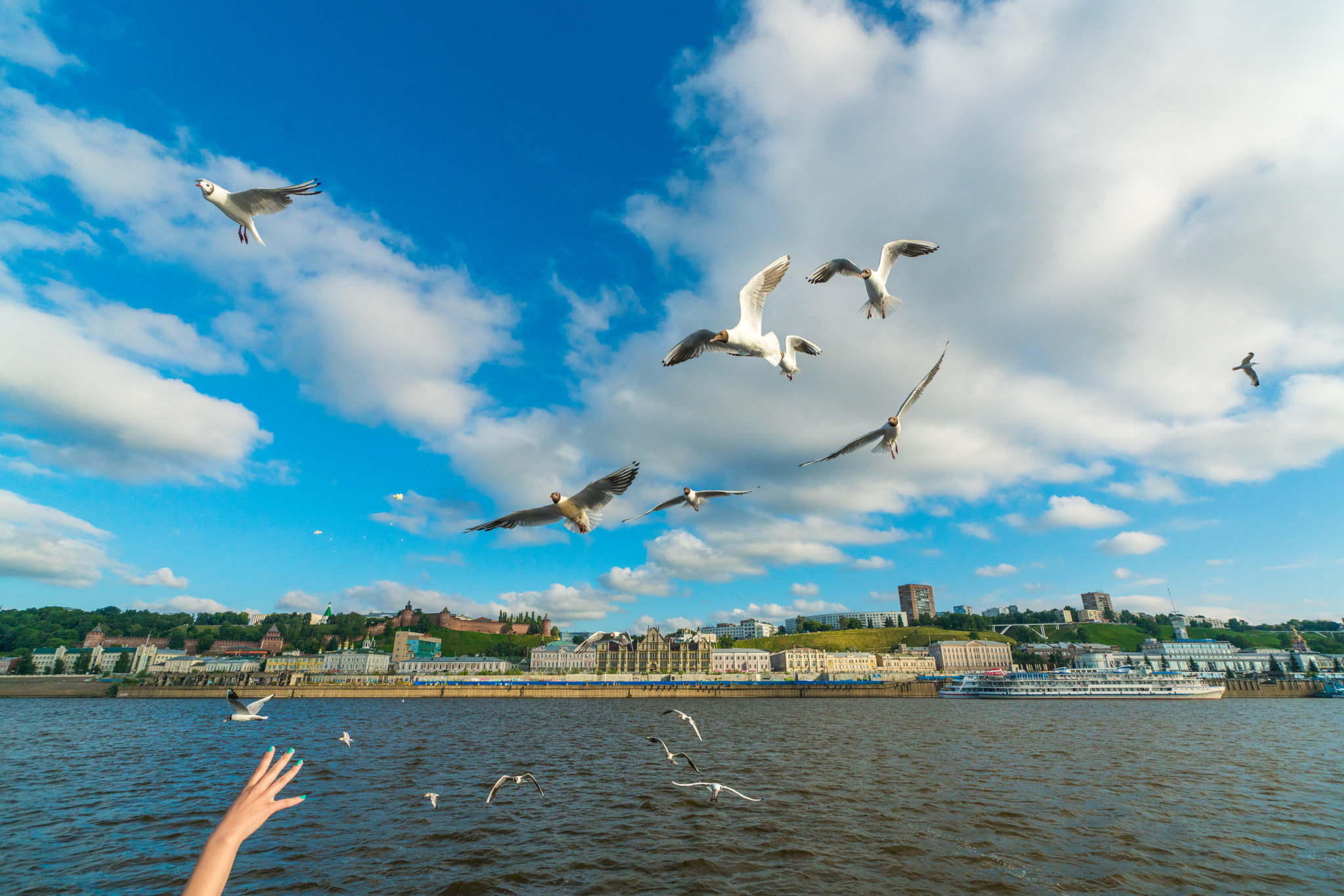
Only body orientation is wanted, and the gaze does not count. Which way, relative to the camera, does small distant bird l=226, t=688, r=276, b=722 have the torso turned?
to the viewer's left

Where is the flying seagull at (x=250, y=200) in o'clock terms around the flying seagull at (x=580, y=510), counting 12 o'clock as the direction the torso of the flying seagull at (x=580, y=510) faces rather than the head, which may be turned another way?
the flying seagull at (x=250, y=200) is roughly at 1 o'clock from the flying seagull at (x=580, y=510).

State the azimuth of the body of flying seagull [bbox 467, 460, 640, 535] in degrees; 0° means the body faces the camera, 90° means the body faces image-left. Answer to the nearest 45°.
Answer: approximately 45°

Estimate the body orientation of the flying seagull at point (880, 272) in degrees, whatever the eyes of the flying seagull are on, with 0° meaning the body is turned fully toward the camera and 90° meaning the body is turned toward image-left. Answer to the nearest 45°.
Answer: approximately 45°

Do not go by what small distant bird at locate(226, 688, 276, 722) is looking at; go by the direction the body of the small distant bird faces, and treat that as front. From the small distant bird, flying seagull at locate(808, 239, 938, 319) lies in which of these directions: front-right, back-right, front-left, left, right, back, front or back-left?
back-left
